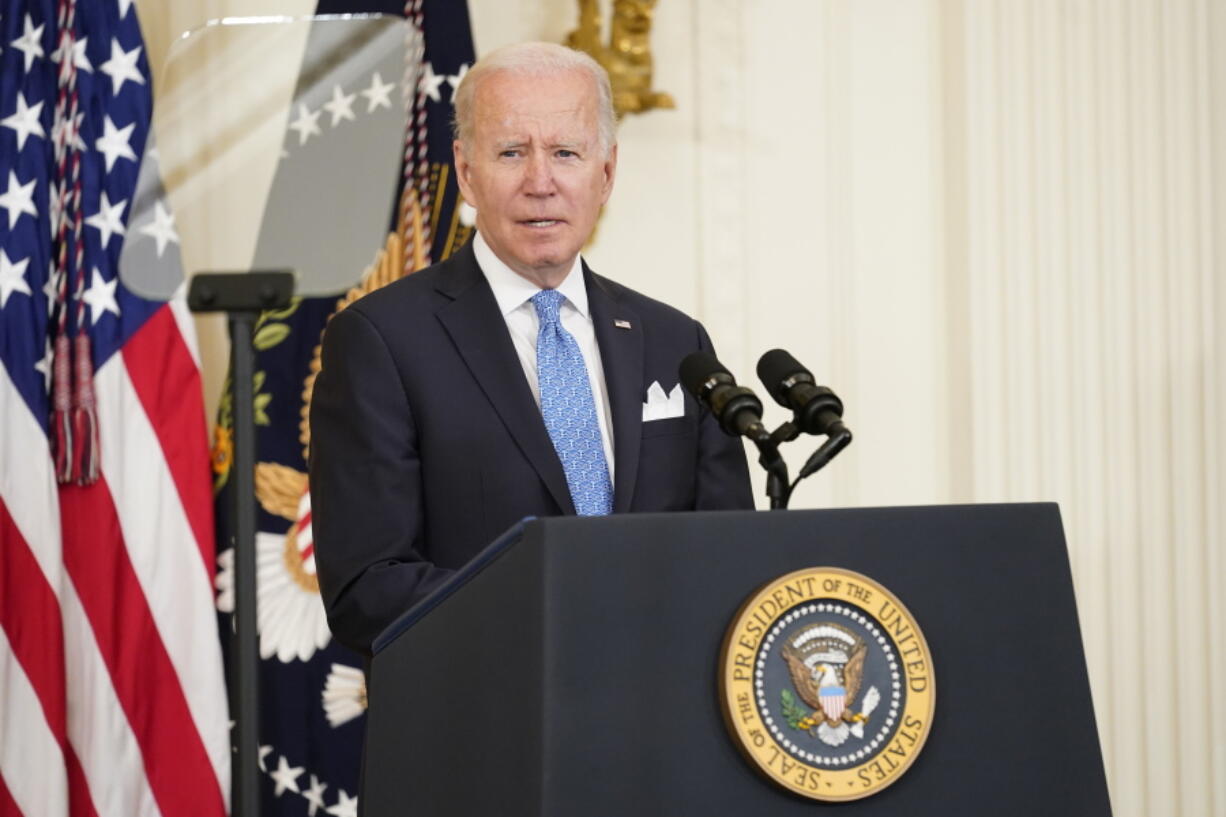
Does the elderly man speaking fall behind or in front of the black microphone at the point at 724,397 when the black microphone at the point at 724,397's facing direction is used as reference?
in front

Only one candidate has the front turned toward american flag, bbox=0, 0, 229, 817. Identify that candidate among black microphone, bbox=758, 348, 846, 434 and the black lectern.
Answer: the black microphone

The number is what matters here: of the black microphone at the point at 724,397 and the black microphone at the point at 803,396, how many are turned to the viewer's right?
0

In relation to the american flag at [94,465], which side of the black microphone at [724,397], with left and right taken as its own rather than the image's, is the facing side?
front

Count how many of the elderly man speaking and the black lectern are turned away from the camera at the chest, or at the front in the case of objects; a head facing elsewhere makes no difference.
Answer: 0

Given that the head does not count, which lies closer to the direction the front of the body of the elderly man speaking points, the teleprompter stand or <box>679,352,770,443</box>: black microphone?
the black microphone

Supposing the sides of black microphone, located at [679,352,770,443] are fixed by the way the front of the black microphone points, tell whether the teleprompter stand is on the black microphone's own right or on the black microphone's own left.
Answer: on the black microphone's own left

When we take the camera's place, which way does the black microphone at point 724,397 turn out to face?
facing away from the viewer and to the left of the viewer

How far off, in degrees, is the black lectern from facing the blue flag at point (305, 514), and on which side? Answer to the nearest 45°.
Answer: approximately 180°

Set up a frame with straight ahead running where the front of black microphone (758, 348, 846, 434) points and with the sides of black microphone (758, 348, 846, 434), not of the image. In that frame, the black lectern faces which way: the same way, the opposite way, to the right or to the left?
the opposite way

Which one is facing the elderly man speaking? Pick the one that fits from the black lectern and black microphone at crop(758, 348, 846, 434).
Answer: the black microphone
